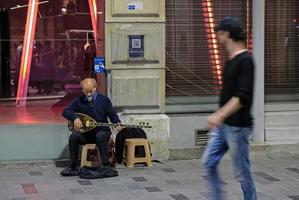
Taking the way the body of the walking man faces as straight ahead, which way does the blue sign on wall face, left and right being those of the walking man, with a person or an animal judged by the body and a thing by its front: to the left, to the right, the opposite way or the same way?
to the left

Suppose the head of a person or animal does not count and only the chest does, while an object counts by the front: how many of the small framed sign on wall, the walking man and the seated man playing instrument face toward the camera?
2

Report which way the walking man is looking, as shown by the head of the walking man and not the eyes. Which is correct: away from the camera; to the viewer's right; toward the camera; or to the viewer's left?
to the viewer's left

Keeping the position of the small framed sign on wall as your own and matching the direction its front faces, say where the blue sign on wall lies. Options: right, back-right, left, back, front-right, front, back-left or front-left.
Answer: right

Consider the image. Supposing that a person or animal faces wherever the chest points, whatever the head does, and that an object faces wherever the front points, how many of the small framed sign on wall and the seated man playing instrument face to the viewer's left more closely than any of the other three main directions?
0

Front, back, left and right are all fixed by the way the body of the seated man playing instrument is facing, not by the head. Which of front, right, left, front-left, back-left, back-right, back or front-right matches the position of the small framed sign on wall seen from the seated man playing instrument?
back-left

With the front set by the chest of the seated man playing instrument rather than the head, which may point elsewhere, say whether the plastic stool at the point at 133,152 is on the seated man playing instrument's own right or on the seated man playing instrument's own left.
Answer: on the seated man playing instrument's own left

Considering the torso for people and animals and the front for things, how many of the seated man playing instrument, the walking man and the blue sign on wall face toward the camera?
2

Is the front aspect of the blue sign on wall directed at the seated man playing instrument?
yes

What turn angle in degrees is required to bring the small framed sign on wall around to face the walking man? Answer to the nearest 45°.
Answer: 0° — it already faces them

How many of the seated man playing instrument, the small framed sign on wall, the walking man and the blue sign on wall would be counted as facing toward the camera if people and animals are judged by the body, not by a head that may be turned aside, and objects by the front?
3

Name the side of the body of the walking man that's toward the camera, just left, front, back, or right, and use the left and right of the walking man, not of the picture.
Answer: left

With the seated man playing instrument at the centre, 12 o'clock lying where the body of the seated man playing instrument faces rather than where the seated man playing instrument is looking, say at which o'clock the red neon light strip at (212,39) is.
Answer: The red neon light strip is roughly at 8 o'clock from the seated man playing instrument.
